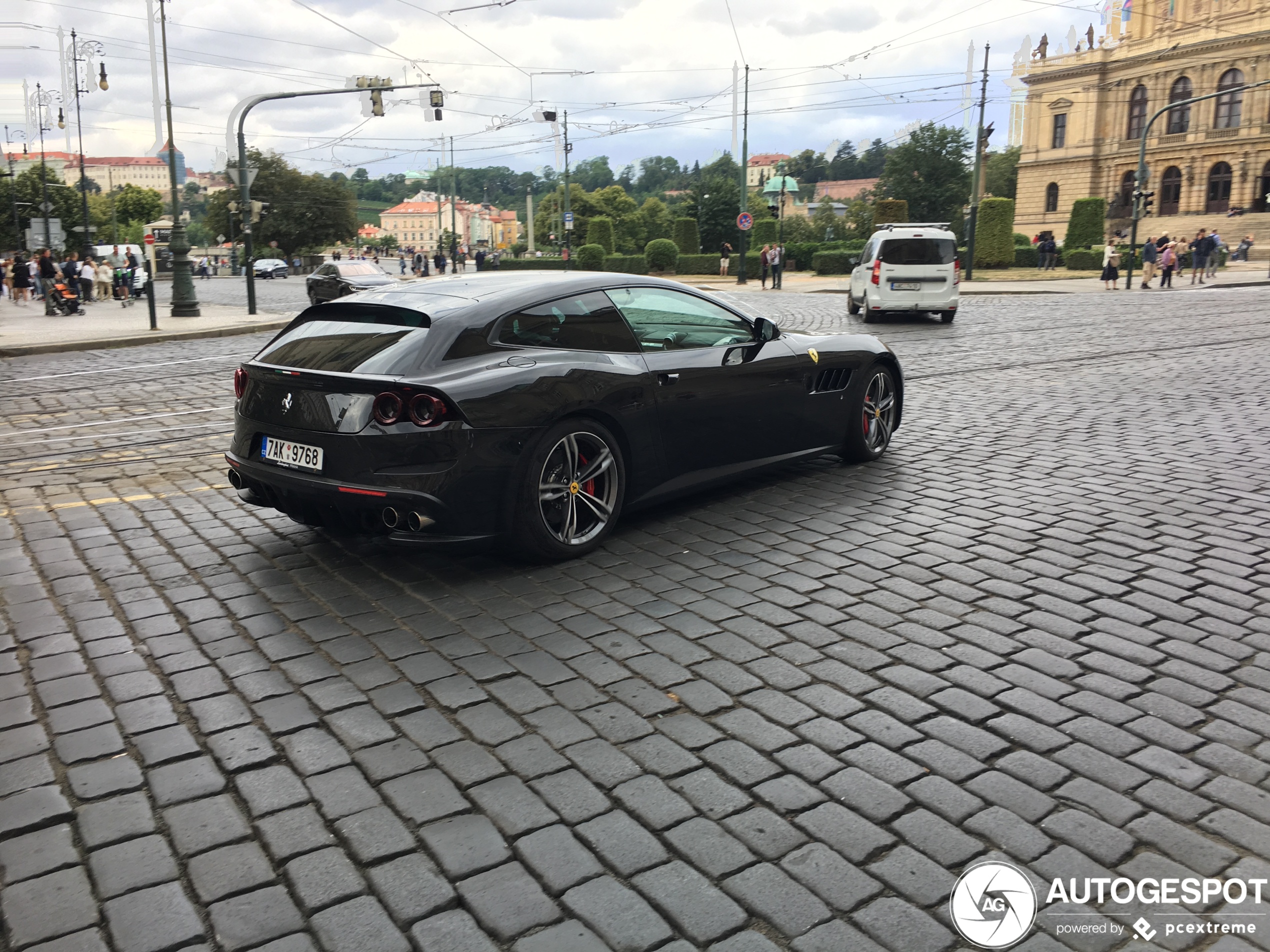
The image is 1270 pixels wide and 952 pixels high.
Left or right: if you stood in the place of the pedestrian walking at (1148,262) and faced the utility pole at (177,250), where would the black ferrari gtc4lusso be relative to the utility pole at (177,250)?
left

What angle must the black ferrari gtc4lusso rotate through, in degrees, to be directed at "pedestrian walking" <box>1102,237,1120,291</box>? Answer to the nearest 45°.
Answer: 0° — it already faces them

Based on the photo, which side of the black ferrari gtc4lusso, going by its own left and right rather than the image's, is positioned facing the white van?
front

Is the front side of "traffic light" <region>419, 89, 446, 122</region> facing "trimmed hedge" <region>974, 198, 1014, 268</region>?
no

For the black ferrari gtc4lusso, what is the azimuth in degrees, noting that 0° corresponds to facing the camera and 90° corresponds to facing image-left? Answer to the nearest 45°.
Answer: approximately 225°

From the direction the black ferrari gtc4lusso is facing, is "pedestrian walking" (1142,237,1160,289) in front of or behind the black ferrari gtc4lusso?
in front

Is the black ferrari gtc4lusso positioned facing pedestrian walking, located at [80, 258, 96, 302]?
no

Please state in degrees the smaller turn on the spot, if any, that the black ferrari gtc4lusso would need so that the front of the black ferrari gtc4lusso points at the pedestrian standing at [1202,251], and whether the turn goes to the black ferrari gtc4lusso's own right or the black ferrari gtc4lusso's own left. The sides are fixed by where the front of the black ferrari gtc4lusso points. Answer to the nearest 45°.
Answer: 0° — it already faces them

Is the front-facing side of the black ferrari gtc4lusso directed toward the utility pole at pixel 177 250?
no

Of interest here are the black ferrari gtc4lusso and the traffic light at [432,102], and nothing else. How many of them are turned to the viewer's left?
0

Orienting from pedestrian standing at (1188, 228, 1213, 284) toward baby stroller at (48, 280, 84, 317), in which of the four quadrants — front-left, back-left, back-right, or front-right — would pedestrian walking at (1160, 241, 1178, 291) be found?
front-left
